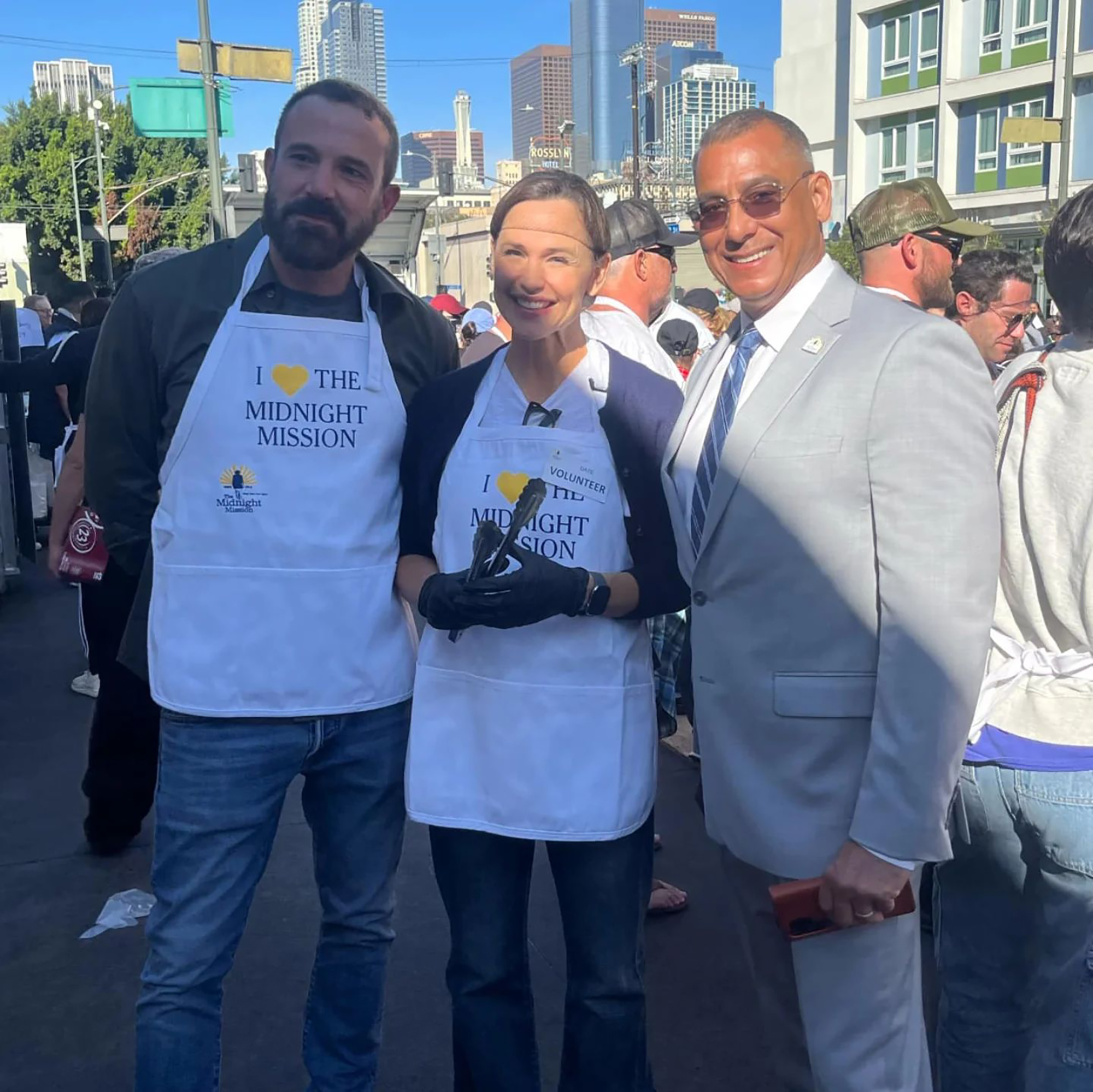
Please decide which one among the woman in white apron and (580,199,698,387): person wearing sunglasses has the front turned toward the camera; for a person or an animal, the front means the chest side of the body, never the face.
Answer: the woman in white apron

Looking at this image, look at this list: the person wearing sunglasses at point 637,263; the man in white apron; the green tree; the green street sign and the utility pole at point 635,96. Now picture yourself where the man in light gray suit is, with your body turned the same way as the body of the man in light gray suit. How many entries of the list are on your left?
0

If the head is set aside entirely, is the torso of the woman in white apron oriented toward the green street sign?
no

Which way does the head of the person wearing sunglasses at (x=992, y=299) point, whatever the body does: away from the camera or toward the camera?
toward the camera

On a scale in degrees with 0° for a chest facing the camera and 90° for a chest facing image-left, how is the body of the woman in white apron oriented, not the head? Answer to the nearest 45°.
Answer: approximately 0°

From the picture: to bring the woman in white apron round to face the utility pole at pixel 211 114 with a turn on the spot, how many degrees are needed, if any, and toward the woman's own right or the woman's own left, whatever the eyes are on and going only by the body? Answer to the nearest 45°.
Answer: approximately 180°

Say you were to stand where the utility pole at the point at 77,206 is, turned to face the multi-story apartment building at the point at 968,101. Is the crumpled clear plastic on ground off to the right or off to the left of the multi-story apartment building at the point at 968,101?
right

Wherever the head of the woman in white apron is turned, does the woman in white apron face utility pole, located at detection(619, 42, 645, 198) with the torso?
no

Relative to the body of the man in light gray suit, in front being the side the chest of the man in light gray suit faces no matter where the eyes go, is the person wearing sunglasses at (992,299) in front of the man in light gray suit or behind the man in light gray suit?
behind

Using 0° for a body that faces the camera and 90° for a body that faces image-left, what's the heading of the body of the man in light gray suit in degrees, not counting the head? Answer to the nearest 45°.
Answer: approximately 45°

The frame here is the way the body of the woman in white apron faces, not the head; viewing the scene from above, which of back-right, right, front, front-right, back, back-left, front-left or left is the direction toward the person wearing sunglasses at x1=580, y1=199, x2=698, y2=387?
back
